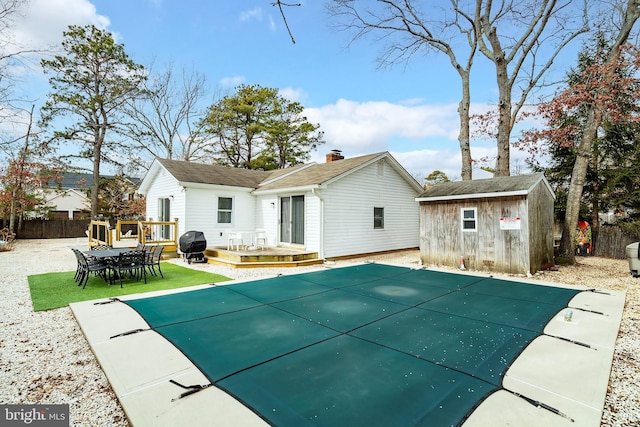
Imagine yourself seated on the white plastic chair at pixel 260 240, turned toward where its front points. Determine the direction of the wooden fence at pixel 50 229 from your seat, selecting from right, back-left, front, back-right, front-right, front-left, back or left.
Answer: right

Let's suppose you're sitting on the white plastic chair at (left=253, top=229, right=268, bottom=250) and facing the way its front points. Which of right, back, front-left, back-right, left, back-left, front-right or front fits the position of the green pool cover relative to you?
front-left

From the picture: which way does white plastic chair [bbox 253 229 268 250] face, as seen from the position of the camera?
facing the viewer and to the left of the viewer

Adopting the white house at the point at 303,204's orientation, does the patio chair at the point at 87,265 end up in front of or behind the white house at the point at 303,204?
in front

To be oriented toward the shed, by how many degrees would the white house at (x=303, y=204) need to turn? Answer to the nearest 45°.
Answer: approximately 90° to its left
